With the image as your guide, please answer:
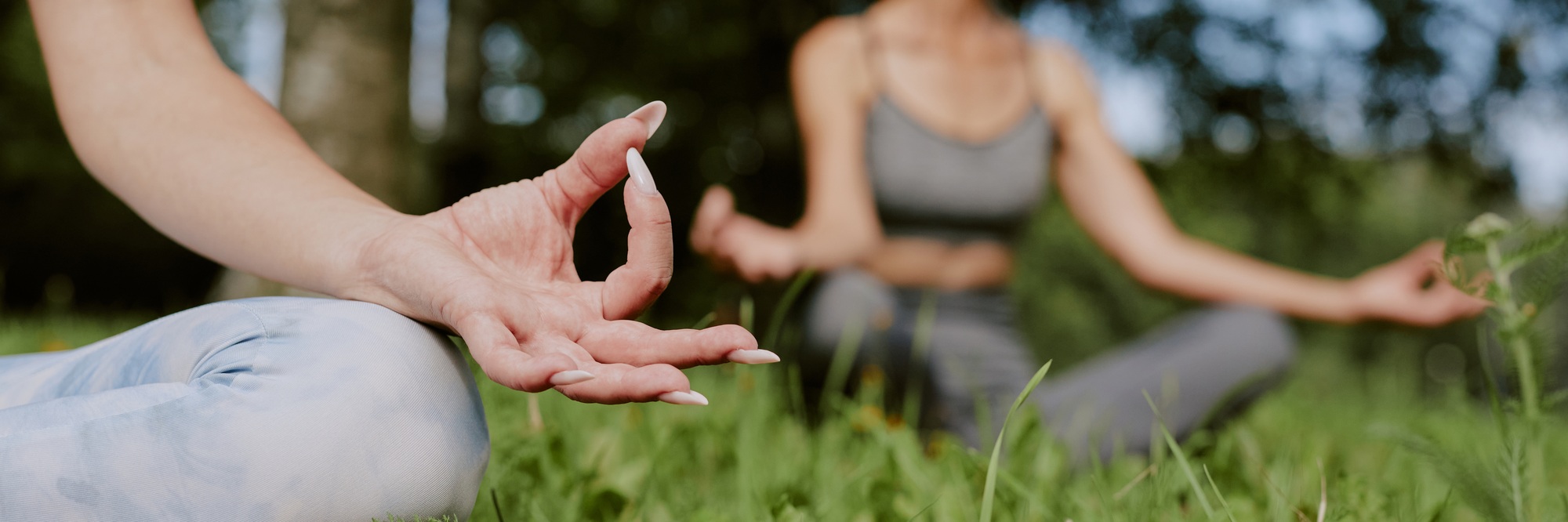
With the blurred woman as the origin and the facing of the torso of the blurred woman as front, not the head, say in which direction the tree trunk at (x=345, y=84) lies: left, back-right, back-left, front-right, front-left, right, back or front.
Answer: back-right

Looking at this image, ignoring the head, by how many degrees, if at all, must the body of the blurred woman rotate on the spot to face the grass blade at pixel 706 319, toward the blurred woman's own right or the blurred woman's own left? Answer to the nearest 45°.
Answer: approximately 45° to the blurred woman's own right

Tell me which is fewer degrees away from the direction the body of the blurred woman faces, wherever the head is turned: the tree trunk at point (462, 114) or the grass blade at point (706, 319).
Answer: the grass blade

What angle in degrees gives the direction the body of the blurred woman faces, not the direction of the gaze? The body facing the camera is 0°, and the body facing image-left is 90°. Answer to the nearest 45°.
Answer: approximately 315°

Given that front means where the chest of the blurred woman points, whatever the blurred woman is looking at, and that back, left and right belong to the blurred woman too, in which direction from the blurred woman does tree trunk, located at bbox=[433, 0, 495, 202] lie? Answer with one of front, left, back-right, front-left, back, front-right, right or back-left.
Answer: back

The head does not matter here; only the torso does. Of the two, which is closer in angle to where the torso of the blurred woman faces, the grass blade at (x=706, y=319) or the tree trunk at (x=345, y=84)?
the grass blade
